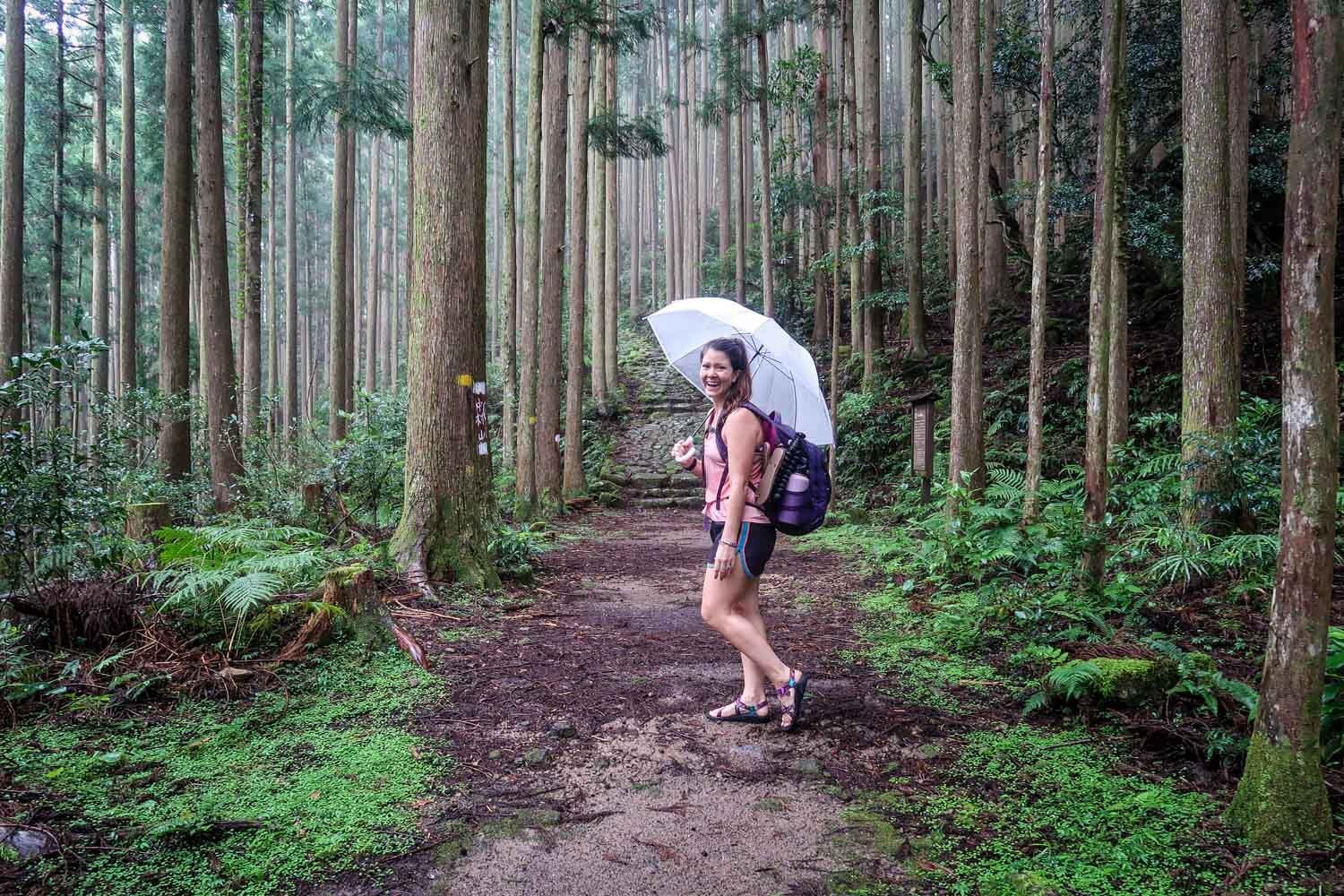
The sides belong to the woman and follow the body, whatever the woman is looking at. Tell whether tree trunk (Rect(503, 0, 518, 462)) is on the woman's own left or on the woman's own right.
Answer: on the woman's own right

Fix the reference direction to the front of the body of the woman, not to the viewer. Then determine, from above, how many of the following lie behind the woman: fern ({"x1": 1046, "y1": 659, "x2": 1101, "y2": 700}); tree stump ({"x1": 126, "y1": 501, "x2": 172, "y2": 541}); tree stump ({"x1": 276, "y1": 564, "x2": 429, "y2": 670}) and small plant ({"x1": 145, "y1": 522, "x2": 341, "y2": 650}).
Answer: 1

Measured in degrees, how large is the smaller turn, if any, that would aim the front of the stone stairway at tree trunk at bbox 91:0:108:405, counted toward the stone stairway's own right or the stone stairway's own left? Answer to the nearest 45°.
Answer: approximately 90° to the stone stairway's own right

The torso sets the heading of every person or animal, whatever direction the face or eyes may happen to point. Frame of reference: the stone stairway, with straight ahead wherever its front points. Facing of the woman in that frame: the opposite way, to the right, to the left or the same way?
to the right

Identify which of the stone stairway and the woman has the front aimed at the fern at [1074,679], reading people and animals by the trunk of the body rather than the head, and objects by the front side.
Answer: the stone stairway

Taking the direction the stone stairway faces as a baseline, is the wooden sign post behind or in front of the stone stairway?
in front

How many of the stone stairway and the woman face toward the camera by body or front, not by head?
1

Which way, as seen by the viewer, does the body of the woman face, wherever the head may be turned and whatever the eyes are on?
to the viewer's left
